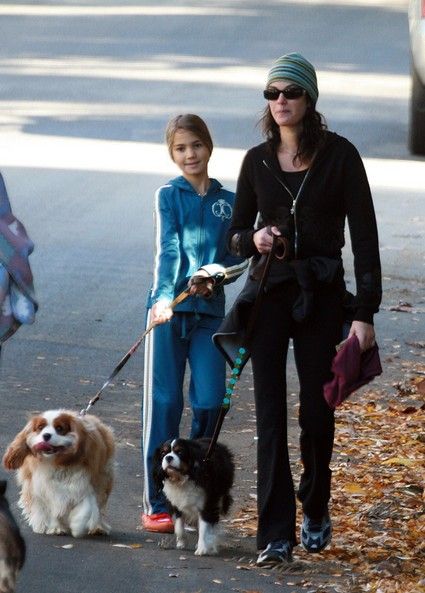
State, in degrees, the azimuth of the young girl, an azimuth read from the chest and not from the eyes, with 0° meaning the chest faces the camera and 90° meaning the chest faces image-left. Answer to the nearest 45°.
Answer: approximately 0°

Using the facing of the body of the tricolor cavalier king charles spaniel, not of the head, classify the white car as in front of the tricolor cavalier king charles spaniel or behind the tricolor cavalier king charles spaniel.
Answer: behind

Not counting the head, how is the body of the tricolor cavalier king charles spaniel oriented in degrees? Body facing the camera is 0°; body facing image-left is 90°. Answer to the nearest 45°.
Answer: approximately 45°

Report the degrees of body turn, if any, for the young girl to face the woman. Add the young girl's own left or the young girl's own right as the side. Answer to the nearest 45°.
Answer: approximately 45° to the young girl's own left

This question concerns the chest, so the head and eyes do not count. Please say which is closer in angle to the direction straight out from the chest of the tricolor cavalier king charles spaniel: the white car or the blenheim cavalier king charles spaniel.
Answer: the blenheim cavalier king charles spaniel
